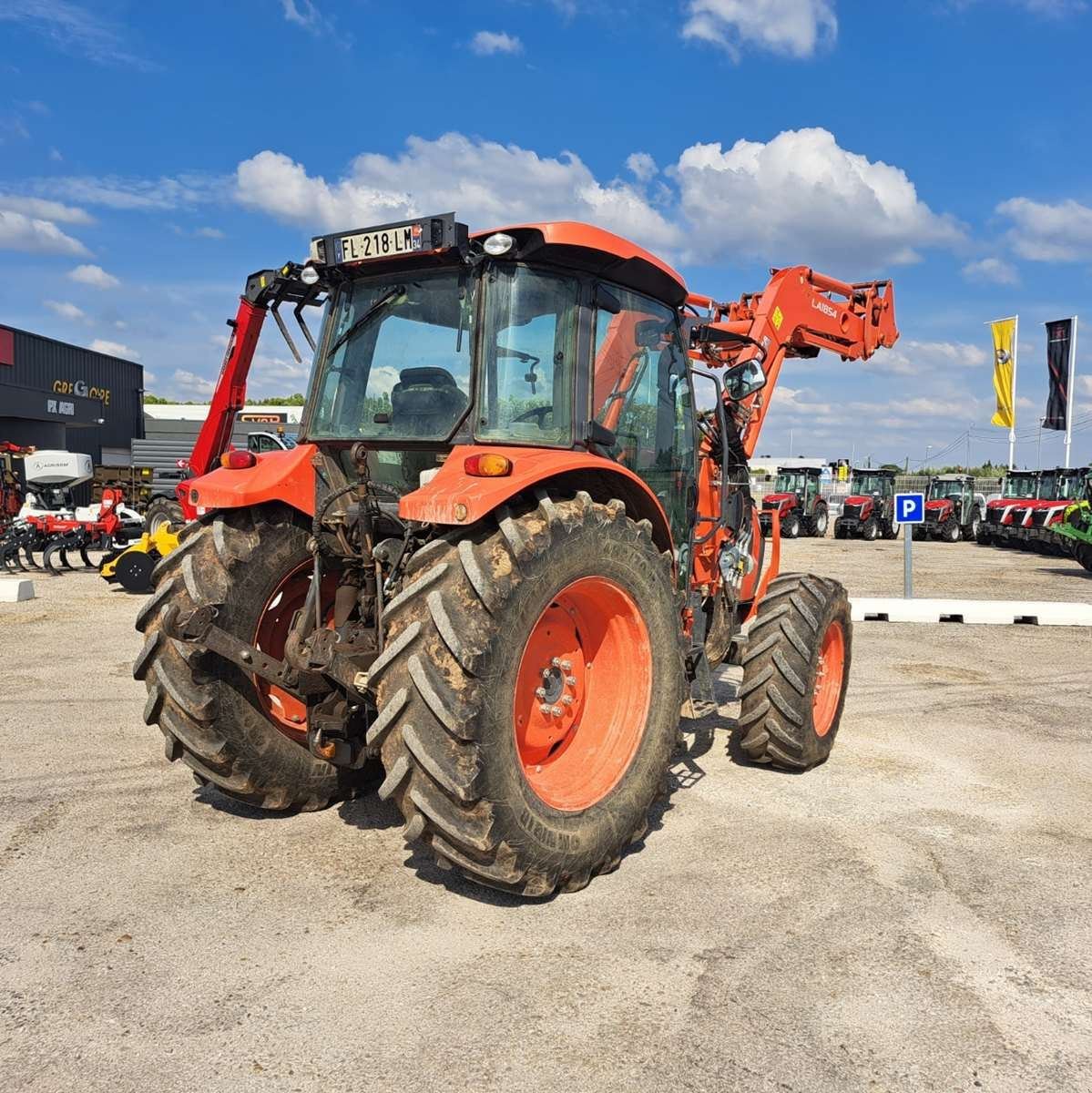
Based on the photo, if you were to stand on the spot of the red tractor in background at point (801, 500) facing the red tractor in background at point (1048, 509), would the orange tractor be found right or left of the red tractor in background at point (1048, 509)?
right

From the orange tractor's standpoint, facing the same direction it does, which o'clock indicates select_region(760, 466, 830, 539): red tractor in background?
The red tractor in background is roughly at 11 o'clock from the orange tractor.

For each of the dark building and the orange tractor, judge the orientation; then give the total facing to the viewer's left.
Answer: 0

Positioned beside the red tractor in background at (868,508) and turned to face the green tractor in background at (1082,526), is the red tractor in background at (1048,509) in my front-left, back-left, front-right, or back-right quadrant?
front-left

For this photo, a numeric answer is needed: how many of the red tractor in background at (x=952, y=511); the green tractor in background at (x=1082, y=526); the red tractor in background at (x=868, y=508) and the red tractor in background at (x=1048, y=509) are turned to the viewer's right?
0

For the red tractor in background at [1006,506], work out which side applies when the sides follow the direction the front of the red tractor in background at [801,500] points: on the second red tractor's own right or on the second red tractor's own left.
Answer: on the second red tractor's own left

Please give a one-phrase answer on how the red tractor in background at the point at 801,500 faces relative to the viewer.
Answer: facing the viewer and to the left of the viewer

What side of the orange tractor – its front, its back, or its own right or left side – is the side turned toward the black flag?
front

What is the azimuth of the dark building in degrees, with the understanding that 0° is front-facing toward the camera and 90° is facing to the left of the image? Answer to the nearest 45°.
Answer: approximately 315°

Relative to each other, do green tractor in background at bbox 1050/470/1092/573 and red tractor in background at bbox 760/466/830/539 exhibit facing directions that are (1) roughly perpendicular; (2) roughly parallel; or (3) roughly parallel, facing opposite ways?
roughly parallel

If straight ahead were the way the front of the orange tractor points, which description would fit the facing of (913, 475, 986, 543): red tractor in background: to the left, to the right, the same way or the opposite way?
the opposite way

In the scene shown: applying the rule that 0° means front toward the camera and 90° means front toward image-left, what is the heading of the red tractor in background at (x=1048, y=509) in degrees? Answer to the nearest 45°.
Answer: approximately 45°

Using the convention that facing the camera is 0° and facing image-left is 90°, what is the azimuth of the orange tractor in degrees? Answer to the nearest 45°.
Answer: approximately 225°
